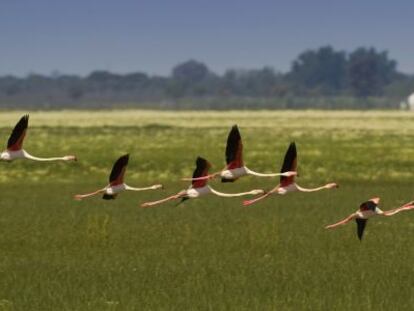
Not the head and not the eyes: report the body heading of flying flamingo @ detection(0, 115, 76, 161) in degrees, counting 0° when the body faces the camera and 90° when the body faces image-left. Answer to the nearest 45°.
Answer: approximately 270°
